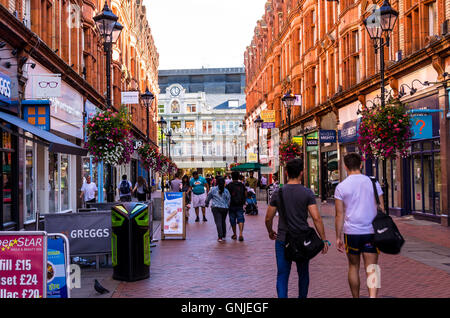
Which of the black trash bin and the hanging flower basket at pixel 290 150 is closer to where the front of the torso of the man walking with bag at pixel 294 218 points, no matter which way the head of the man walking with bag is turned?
the hanging flower basket

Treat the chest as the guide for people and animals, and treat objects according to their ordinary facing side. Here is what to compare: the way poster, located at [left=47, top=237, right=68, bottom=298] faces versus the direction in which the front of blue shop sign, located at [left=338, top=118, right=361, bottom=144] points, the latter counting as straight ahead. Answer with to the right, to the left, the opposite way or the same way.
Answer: to the left

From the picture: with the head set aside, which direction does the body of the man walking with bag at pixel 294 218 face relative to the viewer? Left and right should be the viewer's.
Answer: facing away from the viewer

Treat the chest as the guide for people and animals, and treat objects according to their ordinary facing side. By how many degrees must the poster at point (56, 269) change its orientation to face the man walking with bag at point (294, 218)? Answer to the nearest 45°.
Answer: approximately 90° to its left

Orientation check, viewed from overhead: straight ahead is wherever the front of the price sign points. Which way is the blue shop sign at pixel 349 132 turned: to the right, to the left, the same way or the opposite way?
to the right

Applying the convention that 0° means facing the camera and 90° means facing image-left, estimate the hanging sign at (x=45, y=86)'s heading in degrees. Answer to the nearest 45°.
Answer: approximately 0°
